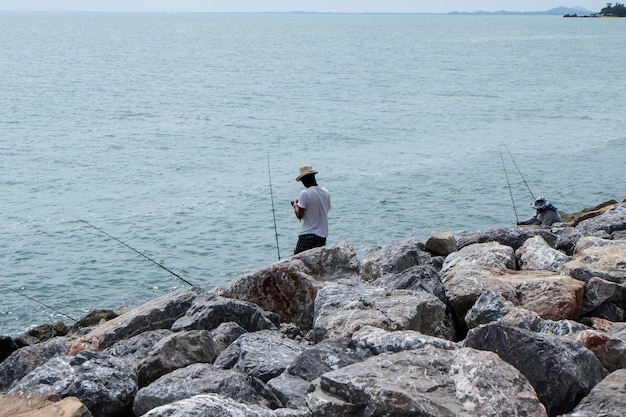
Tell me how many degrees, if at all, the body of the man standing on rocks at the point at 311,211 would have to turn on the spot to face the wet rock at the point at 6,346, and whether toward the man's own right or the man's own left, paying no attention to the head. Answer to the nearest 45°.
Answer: approximately 90° to the man's own left

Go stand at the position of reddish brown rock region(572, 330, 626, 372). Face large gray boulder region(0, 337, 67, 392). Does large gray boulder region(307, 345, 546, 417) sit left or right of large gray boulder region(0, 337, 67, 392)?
left

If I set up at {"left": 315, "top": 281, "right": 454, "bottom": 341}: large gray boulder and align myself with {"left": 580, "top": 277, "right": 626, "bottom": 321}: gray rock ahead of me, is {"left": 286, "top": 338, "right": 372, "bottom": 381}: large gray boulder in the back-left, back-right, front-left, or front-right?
back-right

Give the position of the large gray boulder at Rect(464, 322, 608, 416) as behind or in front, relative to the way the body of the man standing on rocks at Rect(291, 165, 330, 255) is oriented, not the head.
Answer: behind

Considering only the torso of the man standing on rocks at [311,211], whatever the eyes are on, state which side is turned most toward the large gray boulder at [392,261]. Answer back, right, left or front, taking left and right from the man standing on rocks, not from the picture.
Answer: back

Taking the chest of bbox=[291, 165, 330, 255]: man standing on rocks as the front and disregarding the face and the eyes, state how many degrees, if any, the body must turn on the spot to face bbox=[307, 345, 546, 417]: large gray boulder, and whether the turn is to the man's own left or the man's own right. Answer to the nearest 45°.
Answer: approximately 135° to the man's own left

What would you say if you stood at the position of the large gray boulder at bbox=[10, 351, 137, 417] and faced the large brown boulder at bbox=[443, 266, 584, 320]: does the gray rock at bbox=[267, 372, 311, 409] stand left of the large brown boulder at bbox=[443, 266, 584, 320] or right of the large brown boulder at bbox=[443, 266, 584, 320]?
right

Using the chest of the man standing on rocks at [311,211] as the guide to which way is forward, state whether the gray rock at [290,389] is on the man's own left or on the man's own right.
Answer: on the man's own left

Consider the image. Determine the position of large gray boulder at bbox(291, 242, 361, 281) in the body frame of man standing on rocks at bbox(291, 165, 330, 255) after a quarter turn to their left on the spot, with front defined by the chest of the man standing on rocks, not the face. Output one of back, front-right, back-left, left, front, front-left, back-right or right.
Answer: front-left

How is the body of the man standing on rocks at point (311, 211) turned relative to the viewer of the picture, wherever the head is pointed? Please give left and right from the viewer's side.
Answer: facing away from the viewer and to the left of the viewer

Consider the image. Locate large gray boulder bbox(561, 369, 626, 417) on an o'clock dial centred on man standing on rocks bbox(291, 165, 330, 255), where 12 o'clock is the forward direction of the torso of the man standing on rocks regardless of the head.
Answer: The large gray boulder is roughly at 7 o'clock from the man standing on rocks.

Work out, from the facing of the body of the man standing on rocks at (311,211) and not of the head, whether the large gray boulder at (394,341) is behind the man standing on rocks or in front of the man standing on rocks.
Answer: behind

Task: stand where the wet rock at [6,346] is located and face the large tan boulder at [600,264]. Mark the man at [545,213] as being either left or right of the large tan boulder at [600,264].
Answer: left

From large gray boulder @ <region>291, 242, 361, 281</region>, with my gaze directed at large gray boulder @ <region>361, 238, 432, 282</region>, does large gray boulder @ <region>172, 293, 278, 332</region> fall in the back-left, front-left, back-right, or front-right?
back-right

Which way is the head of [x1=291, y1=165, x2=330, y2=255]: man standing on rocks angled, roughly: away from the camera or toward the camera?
away from the camera

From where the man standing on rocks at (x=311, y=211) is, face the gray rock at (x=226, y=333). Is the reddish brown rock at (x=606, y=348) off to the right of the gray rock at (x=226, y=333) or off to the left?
left
